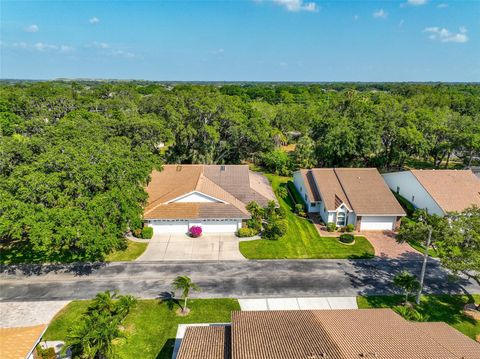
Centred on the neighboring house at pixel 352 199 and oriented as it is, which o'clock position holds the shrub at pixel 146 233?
The shrub is roughly at 2 o'clock from the neighboring house.

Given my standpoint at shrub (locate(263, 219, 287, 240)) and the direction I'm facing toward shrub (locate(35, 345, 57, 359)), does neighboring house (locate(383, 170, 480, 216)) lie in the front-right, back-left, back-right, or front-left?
back-left

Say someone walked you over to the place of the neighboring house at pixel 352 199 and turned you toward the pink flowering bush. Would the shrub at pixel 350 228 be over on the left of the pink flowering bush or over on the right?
left

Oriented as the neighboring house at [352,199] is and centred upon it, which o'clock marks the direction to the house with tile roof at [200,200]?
The house with tile roof is roughly at 2 o'clock from the neighboring house.

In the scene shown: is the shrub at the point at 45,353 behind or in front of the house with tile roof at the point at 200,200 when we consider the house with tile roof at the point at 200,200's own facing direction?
in front

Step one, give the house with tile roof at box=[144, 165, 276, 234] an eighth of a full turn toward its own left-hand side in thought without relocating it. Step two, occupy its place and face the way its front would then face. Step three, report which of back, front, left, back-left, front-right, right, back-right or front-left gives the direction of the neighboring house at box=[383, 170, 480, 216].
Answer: front-left

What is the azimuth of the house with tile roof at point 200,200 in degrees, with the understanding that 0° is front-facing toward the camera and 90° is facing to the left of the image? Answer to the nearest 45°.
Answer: approximately 0°

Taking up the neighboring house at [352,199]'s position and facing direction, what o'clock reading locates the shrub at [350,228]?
The shrub is roughly at 12 o'clock from the neighboring house.

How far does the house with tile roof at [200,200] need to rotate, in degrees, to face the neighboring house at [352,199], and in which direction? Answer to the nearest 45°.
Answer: approximately 90° to its left

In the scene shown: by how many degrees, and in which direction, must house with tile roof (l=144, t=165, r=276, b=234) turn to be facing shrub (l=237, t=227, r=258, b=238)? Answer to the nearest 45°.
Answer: approximately 45° to its left

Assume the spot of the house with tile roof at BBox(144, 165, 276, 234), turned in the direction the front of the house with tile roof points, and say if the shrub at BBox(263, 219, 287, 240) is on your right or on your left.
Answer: on your left

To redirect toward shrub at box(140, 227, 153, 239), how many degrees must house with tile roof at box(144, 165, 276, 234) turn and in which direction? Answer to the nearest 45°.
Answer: approximately 45° to its right

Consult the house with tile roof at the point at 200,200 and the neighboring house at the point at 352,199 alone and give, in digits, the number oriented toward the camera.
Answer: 2
